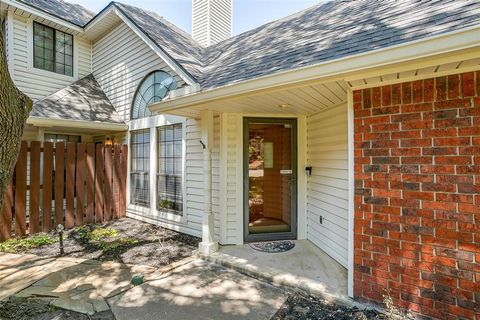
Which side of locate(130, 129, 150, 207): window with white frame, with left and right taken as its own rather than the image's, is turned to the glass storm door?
left

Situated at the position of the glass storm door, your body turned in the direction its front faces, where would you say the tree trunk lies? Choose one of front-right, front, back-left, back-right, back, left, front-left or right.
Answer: front-right

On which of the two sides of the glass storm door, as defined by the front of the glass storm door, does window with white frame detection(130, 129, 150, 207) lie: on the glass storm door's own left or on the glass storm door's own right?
on the glass storm door's own right

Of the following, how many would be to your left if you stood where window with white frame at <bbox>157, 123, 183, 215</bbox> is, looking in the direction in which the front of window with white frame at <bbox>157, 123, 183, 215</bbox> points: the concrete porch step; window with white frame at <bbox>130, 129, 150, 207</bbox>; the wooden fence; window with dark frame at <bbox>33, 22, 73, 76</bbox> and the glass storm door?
2

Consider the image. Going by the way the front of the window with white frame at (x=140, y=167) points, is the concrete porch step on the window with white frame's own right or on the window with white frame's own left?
on the window with white frame's own left

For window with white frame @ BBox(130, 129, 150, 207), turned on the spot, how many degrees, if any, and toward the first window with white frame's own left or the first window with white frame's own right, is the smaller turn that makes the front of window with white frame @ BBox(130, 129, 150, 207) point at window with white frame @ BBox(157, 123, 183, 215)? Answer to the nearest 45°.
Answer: approximately 90° to the first window with white frame's own left

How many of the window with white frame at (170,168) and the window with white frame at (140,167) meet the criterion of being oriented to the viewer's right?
0

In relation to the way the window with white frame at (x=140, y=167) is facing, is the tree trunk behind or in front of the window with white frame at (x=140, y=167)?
in front

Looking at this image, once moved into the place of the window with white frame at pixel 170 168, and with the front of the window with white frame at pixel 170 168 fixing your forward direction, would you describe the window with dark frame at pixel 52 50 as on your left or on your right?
on your right

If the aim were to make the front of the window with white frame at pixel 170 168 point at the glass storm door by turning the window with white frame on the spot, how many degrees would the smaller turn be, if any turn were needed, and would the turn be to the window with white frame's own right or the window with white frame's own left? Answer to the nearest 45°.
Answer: approximately 90° to the window with white frame's own left

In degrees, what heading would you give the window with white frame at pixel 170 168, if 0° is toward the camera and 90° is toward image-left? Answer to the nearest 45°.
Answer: approximately 45°
